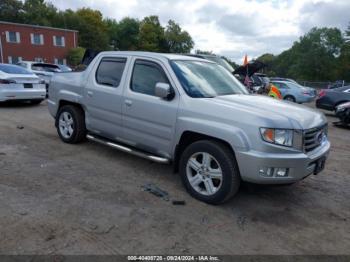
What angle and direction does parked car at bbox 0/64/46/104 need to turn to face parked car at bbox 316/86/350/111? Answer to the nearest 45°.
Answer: approximately 135° to its right

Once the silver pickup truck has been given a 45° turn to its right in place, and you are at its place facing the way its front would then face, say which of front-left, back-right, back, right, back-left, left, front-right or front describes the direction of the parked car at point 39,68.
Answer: back-right

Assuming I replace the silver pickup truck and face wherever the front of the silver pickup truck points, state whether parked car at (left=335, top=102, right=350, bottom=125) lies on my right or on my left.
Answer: on my left

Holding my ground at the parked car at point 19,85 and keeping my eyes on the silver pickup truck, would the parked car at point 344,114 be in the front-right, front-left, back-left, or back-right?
front-left

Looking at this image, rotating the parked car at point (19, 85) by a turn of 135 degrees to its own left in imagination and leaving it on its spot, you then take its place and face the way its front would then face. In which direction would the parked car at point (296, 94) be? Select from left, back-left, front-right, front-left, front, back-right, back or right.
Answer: left

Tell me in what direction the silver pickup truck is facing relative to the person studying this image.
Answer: facing the viewer and to the right of the viewer

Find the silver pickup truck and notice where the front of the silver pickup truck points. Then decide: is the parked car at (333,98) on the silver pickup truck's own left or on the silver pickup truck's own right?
on the silver pickup truck's own left

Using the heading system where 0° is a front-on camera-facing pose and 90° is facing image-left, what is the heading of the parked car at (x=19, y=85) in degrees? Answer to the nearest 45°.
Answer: approximately 135°

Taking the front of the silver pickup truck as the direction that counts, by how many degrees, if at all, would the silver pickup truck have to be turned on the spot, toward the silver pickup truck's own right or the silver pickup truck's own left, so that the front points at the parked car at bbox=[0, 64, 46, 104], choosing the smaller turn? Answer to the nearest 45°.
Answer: approximately 180°

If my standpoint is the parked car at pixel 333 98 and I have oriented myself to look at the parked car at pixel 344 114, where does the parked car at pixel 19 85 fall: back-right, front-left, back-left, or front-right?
front-right

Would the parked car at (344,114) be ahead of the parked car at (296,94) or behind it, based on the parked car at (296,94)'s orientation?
behind
